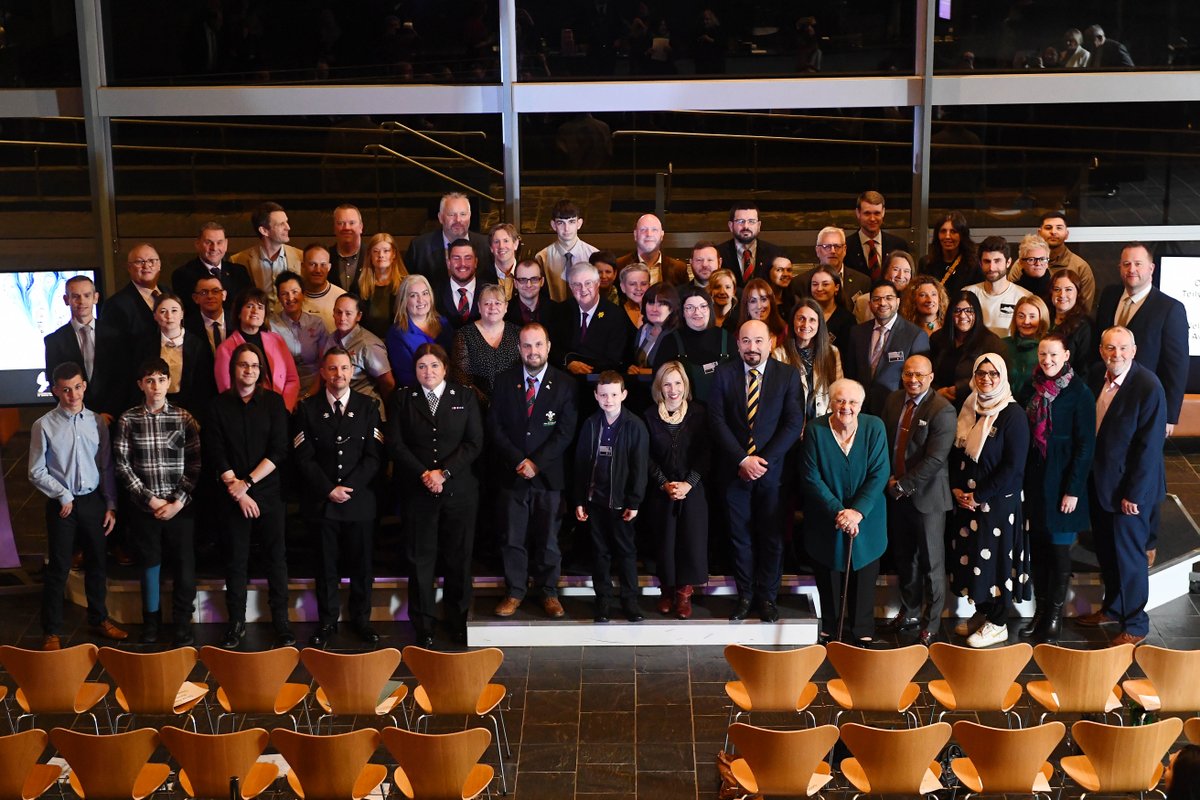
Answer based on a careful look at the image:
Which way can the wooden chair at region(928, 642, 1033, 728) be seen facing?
away from the camera

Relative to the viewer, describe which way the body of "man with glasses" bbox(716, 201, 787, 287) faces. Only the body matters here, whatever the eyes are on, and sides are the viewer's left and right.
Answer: facing the viewer

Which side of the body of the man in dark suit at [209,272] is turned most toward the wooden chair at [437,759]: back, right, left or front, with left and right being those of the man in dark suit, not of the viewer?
front

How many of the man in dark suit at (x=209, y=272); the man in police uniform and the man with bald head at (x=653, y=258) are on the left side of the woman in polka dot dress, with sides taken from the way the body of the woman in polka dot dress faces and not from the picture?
0

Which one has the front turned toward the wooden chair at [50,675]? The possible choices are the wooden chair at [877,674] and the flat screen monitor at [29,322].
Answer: the flat screen monitor

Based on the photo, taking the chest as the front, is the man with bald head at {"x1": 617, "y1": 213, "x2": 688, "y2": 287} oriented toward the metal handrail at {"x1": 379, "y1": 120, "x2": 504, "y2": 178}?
no

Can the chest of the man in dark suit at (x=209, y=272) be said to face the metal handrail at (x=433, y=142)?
no

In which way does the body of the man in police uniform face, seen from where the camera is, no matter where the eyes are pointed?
toward the camera

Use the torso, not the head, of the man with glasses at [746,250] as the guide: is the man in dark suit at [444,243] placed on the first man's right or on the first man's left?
on the first man's right

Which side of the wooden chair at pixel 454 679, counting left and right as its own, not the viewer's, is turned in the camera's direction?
back

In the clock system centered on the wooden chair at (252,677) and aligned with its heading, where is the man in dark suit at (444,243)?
The man in dark suit is roughly at 1 o'clock from the wooden chair.

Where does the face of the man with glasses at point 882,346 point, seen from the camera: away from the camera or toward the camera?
toward the camera

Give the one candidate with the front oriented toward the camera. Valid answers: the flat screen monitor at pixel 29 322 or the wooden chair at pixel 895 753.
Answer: the flat screen monitor

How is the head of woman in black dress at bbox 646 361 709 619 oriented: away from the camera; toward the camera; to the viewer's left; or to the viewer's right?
toward the camera

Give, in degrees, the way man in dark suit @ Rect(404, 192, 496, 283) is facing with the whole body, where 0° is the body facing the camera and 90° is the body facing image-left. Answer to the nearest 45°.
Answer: approximately 0°

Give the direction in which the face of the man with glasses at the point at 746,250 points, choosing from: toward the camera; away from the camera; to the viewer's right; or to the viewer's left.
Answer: toward the camera

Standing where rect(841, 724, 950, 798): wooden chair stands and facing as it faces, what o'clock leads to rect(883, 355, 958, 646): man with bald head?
The man with bald head is roughly at 12 o'clock from the wooden chair.

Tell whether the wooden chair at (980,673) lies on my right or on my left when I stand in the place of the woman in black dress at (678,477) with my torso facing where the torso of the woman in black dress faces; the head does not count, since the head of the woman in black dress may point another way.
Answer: on my left

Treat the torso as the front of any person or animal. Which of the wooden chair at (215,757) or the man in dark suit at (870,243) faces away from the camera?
the wooden chair

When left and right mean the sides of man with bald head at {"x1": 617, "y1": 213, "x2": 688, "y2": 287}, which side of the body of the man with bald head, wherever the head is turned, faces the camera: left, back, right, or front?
front

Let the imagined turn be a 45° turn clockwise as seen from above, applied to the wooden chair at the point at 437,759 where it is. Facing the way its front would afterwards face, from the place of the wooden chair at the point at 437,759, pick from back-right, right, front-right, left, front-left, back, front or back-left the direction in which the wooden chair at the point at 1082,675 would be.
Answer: front-right

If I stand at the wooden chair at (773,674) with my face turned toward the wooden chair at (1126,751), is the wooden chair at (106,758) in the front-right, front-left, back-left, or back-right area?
back-right
